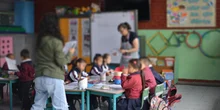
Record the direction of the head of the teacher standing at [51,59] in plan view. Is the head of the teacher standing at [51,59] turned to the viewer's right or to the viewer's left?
to the viewer's right

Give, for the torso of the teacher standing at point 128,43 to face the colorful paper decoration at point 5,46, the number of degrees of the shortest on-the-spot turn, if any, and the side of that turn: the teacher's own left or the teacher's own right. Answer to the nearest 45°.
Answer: approximately 90° to the teacher's own right

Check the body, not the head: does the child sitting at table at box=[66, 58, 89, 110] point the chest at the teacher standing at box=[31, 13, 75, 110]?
no

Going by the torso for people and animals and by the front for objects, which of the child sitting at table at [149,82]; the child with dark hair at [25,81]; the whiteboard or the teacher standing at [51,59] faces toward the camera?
the whiteboard

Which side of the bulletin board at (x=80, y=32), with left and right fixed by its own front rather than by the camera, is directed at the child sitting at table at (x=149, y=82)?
front

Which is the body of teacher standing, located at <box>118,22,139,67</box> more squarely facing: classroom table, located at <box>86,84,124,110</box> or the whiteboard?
the classroom table

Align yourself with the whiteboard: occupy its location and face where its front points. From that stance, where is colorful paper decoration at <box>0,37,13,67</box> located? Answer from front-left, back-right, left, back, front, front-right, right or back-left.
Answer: right

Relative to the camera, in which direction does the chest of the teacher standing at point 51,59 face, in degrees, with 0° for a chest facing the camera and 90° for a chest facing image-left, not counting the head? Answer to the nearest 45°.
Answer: approximately 225°

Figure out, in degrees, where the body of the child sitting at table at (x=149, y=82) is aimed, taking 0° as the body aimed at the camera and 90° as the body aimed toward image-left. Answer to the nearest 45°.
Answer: approximately 90°

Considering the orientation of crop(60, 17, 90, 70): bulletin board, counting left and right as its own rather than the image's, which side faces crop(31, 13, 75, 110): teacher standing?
front

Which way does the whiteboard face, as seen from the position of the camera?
facing the viewer

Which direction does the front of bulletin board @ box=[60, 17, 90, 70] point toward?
toward the camera

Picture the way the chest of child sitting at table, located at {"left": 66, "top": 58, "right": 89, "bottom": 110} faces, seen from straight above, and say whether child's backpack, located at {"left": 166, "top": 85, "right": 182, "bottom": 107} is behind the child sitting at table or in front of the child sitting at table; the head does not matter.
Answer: in front

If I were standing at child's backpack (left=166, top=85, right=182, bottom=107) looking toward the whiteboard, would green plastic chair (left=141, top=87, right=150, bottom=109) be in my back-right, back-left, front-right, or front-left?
back-left

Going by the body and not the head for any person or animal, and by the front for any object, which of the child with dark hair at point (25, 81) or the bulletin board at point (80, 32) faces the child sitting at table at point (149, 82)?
the bulletin board

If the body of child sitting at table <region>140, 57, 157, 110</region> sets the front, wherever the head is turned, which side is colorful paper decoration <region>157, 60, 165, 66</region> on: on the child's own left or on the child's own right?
on the child's own right
